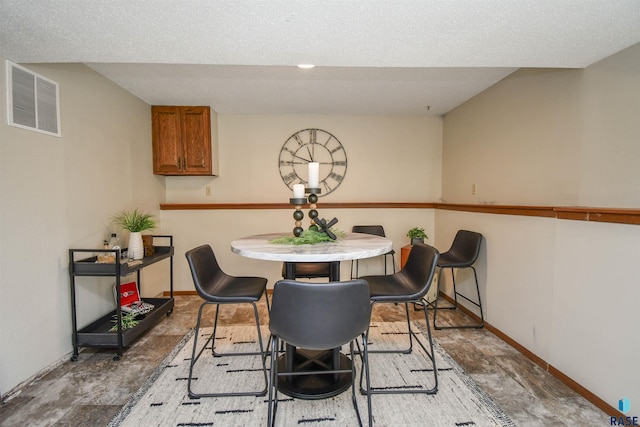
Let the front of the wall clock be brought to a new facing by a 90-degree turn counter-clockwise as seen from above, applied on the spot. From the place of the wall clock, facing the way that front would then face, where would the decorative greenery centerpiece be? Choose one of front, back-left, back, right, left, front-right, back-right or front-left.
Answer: right

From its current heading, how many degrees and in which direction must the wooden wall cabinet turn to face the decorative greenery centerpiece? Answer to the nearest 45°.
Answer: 0° — it already faces it

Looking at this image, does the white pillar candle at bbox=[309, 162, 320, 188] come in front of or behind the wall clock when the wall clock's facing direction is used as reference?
in front

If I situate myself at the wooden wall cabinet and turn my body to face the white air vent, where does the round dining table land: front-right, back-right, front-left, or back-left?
front-left

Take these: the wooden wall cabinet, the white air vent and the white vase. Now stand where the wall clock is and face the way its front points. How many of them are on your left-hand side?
0

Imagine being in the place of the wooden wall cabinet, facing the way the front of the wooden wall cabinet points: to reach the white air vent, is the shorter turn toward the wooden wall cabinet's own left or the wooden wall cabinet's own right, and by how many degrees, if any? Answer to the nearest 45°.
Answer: approximately 45° to the wooden wall cabinet's own right

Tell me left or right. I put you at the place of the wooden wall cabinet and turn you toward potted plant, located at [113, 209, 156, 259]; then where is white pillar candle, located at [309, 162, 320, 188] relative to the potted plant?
left

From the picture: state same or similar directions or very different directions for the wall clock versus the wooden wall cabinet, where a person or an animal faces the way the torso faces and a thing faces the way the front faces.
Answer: same or similar directions

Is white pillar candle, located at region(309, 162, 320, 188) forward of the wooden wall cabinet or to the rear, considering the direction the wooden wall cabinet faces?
forward

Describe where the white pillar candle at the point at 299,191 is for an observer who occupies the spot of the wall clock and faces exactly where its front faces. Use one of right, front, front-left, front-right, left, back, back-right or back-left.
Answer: front

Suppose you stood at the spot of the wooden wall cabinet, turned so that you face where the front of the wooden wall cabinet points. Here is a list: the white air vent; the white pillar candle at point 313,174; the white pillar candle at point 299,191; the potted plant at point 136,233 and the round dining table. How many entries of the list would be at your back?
0

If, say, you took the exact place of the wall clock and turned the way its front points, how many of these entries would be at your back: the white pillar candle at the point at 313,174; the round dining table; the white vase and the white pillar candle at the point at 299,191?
0

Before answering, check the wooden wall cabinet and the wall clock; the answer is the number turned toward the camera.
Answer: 2

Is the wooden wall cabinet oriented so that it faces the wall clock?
no

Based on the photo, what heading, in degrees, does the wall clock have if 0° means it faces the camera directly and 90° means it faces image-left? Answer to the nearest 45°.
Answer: approximately 0°

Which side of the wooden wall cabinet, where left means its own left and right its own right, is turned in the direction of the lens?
front

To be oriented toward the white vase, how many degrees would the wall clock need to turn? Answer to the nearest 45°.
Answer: approximately 45° to its right
